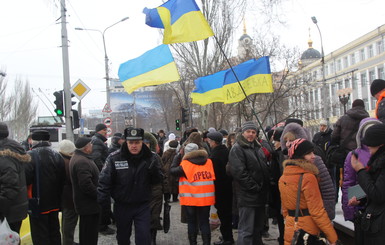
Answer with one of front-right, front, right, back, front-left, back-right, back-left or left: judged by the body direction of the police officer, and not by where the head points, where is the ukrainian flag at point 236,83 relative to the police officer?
back-left

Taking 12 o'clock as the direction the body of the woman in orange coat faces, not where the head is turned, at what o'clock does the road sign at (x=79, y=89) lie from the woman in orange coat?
The road sign is roughly at 9 o'clock from the woman in orange coat.

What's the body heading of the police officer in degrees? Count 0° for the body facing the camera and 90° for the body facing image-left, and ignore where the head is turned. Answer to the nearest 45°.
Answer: approximately 0°

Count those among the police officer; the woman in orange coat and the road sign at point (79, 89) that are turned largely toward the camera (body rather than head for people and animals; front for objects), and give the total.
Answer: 2

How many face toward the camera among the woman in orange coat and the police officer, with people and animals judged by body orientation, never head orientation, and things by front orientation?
1

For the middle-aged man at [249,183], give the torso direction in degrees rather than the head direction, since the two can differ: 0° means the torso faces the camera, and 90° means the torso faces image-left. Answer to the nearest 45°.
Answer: approximately 315°

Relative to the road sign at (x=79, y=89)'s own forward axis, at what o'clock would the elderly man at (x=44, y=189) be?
The elderly man is roughly at 12 o'clock from the road sign.

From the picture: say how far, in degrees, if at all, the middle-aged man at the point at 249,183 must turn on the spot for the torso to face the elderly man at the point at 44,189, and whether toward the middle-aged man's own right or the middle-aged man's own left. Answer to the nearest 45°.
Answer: approximately 135° to the middle-aged man's own right

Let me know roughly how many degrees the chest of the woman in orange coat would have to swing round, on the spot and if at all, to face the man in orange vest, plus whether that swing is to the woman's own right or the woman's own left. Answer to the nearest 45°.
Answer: approximately 90° to the woman's own left

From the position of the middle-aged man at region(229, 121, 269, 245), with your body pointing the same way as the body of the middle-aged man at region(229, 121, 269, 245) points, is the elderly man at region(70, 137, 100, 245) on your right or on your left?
on your right
